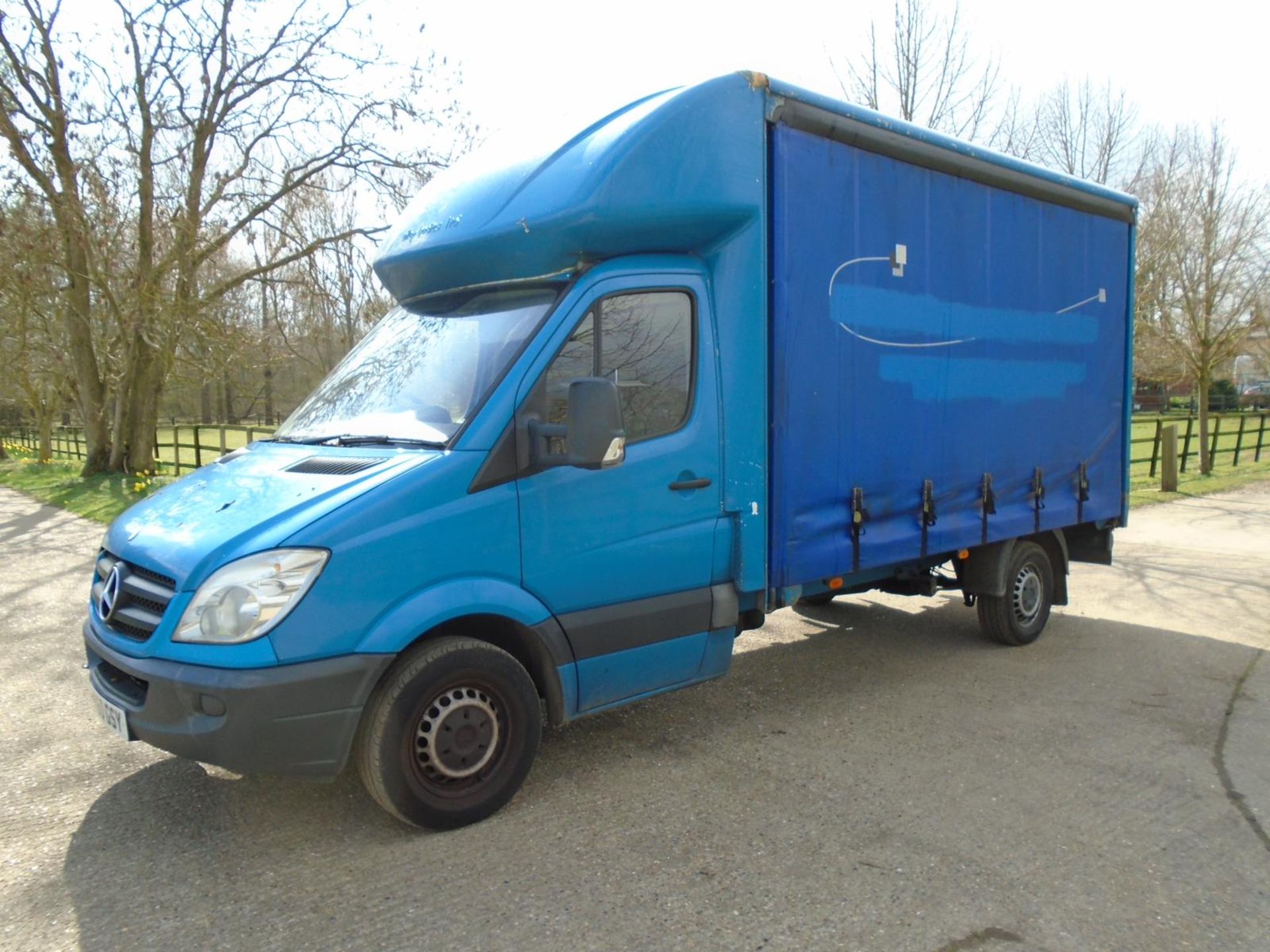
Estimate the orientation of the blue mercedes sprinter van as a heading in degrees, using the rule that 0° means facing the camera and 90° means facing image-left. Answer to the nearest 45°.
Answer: approximately 45°

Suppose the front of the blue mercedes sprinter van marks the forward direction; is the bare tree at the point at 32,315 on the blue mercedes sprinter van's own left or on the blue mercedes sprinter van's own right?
on the blue mercedes sprinter van's own right

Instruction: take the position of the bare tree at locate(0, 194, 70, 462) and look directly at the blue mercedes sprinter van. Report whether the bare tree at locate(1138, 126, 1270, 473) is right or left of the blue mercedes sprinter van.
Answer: left

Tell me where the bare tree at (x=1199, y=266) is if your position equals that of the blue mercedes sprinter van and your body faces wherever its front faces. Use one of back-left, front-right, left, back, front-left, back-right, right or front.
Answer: back

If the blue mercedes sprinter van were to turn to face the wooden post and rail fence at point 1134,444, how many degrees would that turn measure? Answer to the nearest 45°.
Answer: approximately 180°

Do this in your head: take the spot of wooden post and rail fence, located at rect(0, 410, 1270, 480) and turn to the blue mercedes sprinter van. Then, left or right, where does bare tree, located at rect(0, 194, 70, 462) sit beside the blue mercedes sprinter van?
right

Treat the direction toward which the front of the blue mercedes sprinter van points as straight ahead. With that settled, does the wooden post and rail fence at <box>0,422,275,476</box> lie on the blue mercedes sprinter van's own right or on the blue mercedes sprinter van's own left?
on the blue mercedes sprinter van's own right
